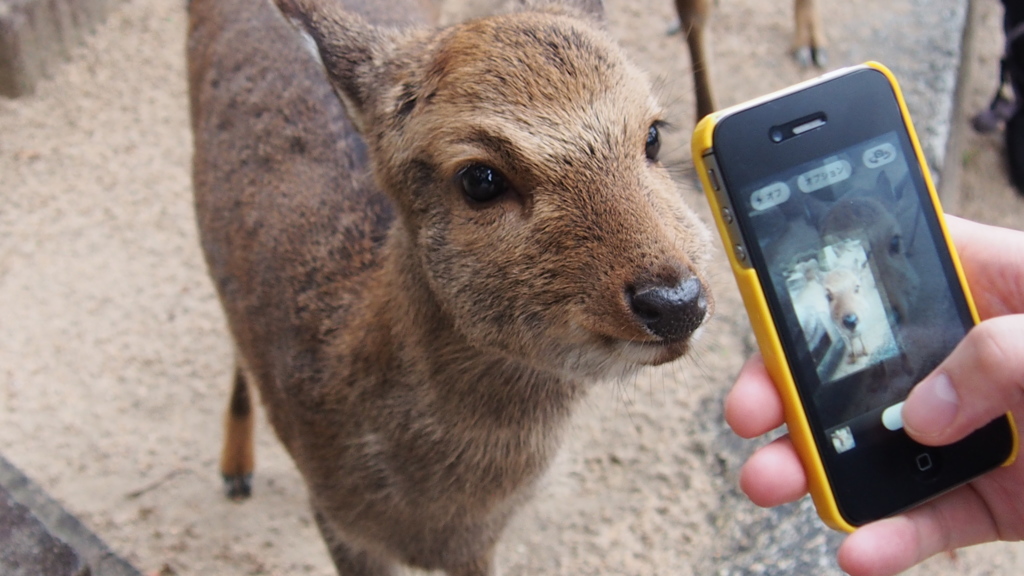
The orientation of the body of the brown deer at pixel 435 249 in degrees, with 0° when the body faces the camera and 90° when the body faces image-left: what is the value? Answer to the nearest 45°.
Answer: approximately 315°
